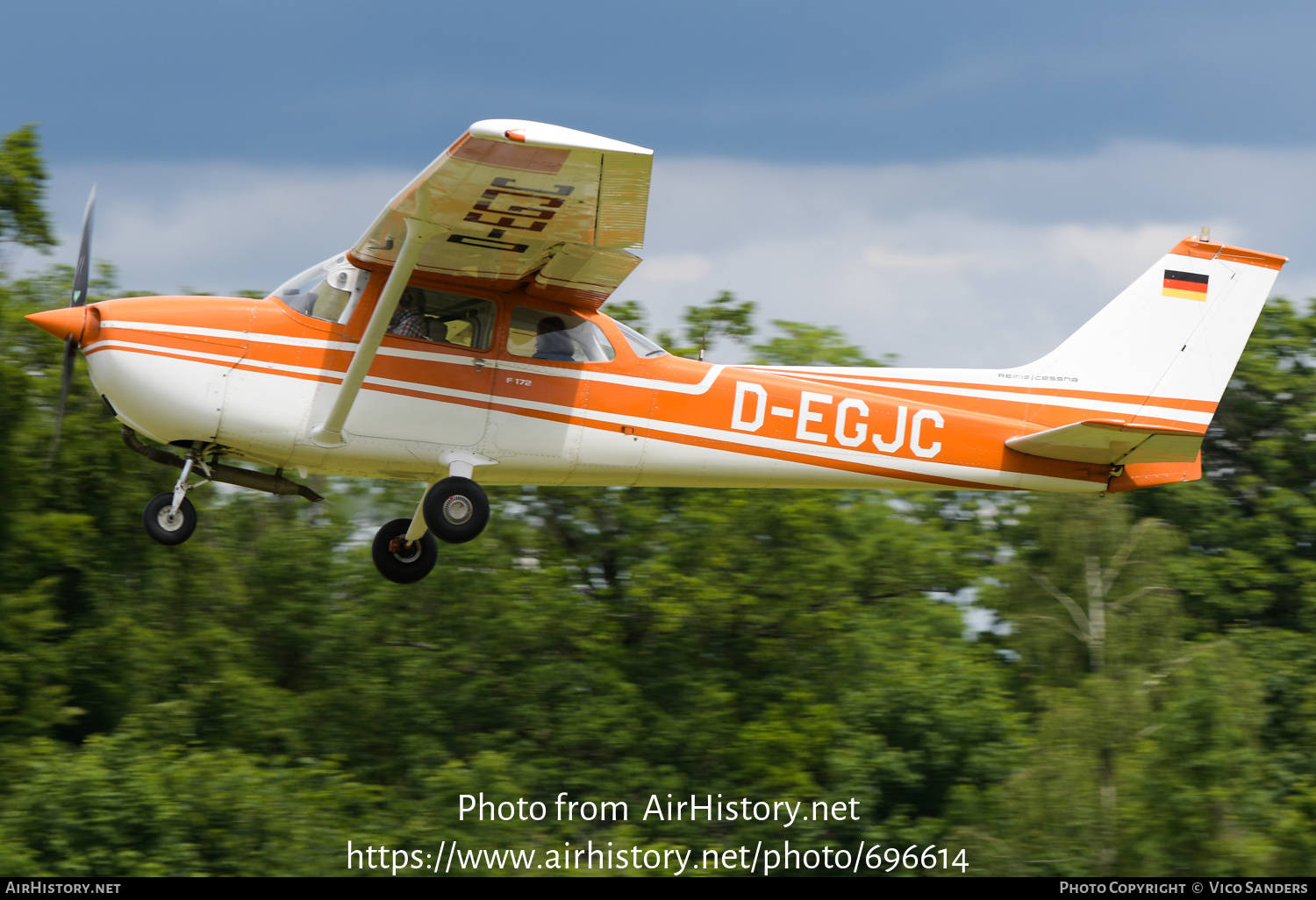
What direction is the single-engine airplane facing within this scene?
to the viewer's left
